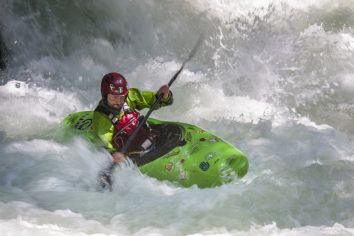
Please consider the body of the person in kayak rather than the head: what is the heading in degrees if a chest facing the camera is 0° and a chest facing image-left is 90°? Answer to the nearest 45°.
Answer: approximately 315°

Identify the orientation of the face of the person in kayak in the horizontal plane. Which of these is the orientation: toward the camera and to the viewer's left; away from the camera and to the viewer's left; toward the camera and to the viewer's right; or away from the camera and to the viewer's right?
toward the camera and to the viewer's right
